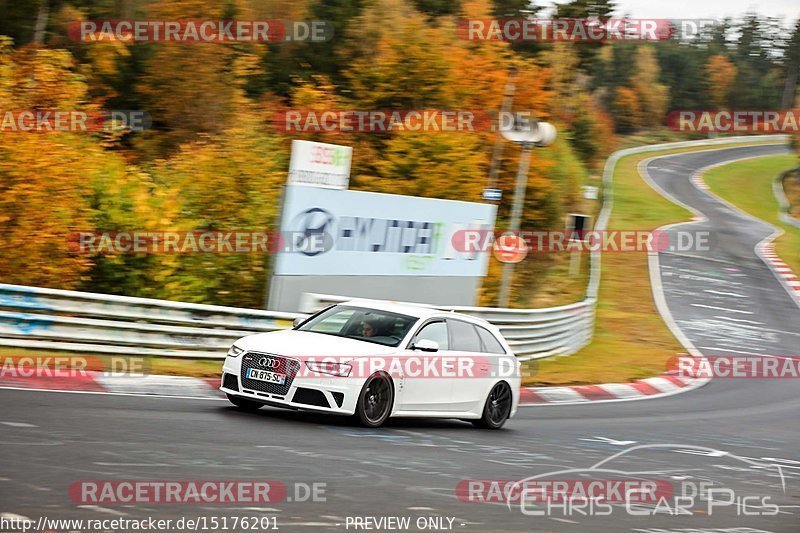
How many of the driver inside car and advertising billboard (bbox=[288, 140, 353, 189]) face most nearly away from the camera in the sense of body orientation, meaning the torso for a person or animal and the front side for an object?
0

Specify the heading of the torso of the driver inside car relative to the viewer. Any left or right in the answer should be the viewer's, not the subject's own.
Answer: facing the viewer and to the left of the viewer

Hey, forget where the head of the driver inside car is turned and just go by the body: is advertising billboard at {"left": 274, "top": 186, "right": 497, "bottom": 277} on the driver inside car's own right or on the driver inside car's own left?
on the driver inside car's own right

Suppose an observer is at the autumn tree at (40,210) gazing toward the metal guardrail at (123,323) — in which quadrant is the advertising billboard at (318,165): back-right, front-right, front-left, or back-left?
front-left

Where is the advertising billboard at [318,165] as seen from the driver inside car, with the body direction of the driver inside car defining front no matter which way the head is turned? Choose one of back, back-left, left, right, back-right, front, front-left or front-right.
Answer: back-right

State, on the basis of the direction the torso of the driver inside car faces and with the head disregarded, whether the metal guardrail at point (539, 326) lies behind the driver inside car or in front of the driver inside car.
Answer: behind

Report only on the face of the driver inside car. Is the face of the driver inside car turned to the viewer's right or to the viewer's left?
to the viewer's left

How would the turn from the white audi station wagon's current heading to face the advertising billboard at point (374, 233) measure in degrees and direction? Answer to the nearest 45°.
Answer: approximately 135° to its right

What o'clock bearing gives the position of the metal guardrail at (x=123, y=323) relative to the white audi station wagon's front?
The metal guardrail is roughly at 3 o'clock from the white audi station wagon.

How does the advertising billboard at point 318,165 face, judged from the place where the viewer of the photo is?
facing the viewer

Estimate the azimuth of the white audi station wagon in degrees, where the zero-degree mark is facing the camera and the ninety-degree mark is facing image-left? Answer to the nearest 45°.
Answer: approximately 45°
